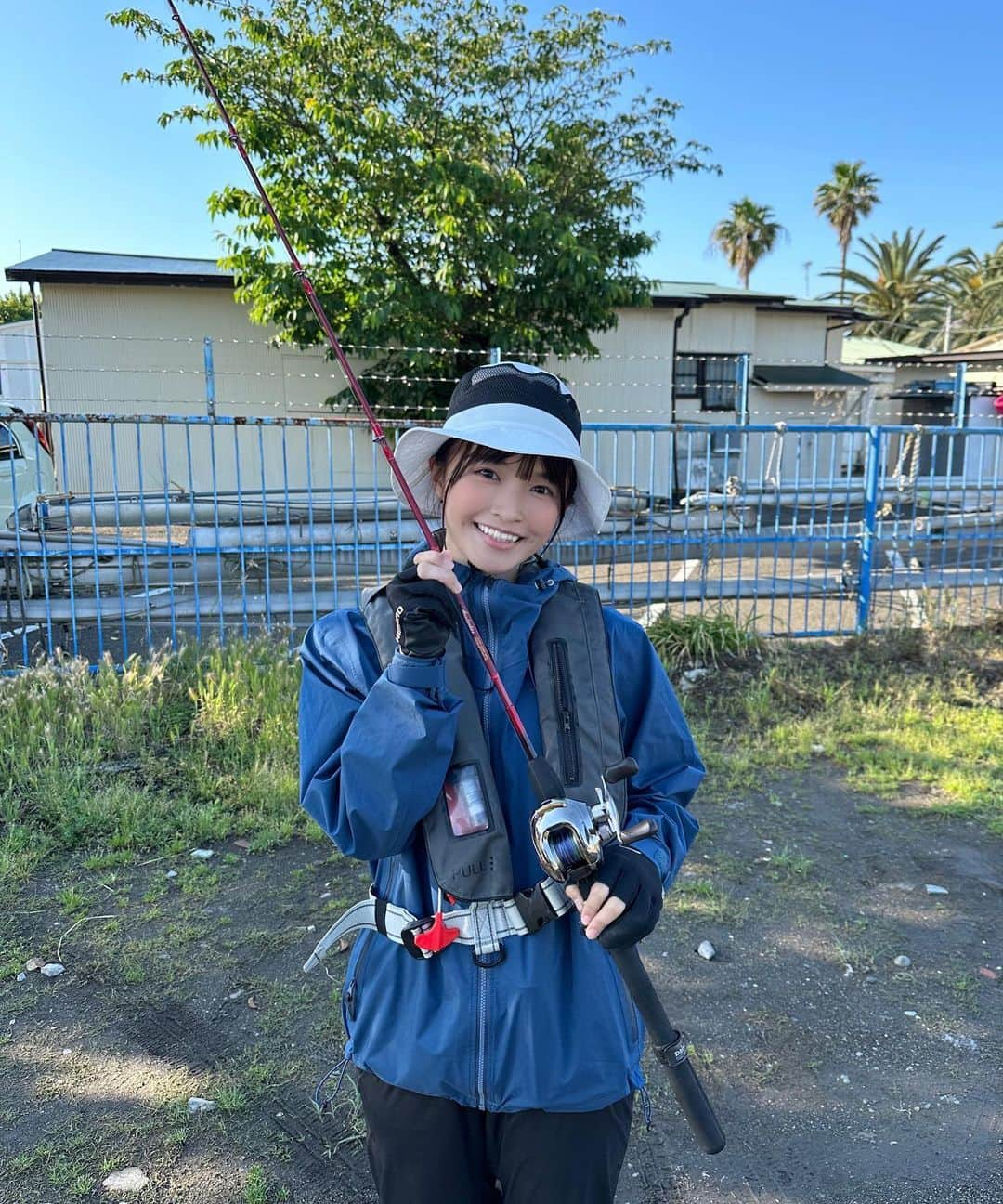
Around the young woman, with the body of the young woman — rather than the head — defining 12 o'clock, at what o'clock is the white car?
The white car is roughly at 5 o'clock from the young woman.

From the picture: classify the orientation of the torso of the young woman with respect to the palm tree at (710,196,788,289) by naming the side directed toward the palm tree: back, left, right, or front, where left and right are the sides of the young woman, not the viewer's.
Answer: back

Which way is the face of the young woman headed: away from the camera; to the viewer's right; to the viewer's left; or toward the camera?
toward the camera

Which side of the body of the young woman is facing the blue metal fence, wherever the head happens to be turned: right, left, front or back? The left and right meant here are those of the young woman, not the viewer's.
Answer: back

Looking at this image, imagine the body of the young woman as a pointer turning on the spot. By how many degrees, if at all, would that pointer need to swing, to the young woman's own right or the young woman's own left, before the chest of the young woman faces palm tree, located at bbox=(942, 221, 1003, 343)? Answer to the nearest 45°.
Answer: approximately 135° to the young woman's own left

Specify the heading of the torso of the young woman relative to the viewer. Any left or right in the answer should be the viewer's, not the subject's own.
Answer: facing the viewer

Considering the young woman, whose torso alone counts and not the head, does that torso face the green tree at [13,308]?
no

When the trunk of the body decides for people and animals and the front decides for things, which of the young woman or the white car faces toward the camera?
the young woman
